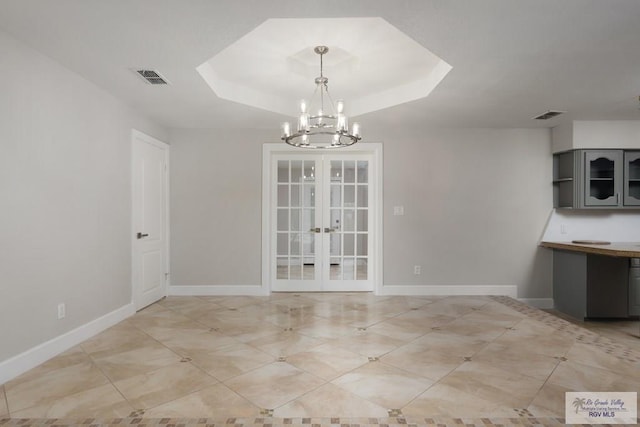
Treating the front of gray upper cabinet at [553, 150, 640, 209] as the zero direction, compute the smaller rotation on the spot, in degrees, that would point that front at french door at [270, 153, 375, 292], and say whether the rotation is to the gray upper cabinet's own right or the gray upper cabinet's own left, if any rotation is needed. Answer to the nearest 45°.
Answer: approximately 45° to the gray upper cabinet's own right

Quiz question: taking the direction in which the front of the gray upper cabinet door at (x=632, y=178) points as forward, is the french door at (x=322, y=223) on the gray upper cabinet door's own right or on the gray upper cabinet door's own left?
on the gray upper cabinet door's own right

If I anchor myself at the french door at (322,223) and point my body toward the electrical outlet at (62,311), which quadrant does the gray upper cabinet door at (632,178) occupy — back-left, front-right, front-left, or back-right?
back-left

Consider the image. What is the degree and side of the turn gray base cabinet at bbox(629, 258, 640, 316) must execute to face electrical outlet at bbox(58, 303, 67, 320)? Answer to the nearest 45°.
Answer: approximately 45° to its right

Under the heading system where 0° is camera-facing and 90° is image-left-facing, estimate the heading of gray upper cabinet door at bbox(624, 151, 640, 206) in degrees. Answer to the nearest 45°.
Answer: approximately 0°

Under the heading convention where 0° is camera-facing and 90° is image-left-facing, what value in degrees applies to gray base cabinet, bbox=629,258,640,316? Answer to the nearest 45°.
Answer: approximately 0°

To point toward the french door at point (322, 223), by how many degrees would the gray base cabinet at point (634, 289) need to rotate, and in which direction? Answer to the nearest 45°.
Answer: approximately 45° to its right

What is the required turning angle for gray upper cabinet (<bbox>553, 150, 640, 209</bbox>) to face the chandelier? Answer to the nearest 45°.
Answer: approximately 45° to its right
